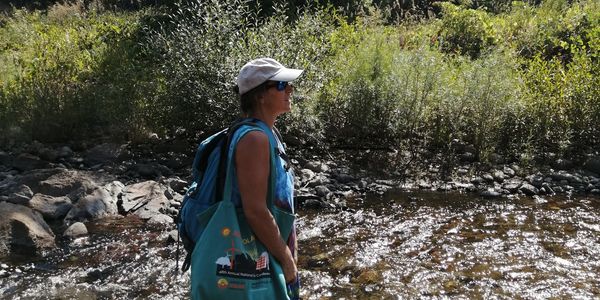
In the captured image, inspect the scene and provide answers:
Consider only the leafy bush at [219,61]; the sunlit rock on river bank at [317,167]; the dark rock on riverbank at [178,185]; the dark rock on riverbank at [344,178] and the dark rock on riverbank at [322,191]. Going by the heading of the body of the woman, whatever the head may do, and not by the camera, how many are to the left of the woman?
5

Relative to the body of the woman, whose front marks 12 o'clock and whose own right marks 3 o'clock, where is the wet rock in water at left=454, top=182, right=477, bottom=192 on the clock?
The wet rock in water is roughly at 10 o'clock from the woman.

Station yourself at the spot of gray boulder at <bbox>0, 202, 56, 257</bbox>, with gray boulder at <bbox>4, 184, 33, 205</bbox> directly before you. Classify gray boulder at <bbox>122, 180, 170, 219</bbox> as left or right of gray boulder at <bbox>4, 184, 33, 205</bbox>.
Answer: right

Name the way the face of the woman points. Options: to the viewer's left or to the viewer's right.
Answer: to the viewer's right

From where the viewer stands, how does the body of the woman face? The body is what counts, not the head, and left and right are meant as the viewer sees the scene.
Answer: facing to the right of the viewer

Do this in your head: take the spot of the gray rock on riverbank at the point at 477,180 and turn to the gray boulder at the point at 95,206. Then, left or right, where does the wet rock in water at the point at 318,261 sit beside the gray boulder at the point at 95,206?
left

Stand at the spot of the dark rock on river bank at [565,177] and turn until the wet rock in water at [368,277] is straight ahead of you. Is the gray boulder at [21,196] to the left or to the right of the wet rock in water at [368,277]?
right

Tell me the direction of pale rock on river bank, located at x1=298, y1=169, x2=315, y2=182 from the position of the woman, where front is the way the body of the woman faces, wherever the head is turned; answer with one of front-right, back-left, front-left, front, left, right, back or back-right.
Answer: left

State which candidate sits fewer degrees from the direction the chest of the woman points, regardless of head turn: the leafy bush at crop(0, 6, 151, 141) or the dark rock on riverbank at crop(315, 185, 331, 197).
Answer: the dark rock on riverbank

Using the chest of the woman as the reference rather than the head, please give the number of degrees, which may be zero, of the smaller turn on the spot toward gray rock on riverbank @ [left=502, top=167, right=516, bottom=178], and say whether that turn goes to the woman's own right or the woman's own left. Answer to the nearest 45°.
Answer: approximately 45° to the woman's own left
